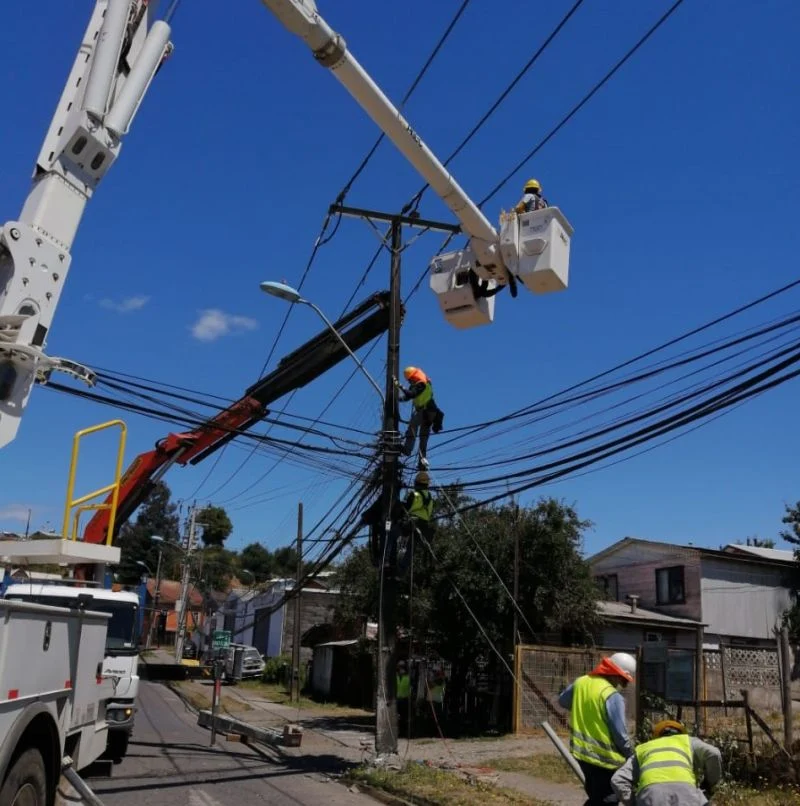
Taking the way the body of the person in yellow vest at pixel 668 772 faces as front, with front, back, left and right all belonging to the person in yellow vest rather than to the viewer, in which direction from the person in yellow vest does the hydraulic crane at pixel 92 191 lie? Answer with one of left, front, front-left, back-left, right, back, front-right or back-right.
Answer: left

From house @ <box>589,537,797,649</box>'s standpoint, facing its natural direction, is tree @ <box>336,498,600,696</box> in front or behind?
in front

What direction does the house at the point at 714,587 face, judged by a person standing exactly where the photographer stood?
facing the viewer and to the left of the viewer

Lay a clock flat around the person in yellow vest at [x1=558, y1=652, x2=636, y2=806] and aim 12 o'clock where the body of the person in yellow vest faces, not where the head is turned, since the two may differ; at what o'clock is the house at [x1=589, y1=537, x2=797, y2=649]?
The house is roughly at 11 o'clock from the person in yellow vest.

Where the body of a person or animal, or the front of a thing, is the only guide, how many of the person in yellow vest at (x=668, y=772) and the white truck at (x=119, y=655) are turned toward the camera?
1

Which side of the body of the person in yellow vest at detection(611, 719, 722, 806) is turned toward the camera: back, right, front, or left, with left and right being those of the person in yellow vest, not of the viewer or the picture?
back

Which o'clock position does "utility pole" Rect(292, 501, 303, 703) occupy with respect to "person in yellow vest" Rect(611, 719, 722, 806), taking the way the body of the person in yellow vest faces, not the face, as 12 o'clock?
The utility pole is roughly at 11 o'clock from the person in yellow vest.

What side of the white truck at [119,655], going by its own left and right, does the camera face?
front
